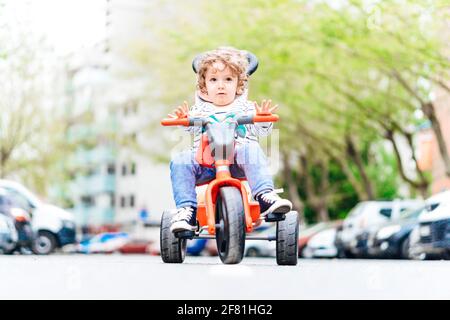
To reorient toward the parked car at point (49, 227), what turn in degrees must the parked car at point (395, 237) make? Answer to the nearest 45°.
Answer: approximately 45° to its right

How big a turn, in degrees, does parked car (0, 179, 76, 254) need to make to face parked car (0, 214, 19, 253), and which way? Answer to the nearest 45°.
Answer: approximately 45° to its right

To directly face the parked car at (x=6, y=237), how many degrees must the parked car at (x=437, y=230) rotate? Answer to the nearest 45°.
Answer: approximately 45° to its right

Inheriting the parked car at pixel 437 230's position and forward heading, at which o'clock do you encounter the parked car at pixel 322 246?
the parked car at pixel 322 246 is roughly at 4 o'clock from the parked car at pixel 437 230.

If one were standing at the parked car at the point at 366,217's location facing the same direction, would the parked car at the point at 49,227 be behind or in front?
in front

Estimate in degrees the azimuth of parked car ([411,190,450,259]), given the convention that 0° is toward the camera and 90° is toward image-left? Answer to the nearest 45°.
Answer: approximately 45°

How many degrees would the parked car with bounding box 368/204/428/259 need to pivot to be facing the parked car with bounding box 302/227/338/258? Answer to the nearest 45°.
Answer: approximately 135° to its right

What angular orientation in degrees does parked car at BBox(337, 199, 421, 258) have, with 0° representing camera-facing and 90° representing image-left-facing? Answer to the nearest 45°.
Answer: approximately 45°

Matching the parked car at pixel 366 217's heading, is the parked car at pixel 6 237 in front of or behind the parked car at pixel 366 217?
in front

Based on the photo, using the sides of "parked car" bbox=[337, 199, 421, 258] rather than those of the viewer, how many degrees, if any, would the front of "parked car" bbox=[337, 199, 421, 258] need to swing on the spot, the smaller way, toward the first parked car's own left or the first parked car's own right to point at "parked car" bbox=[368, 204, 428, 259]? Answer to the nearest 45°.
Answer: approximately 45° to the first parked car's own left
